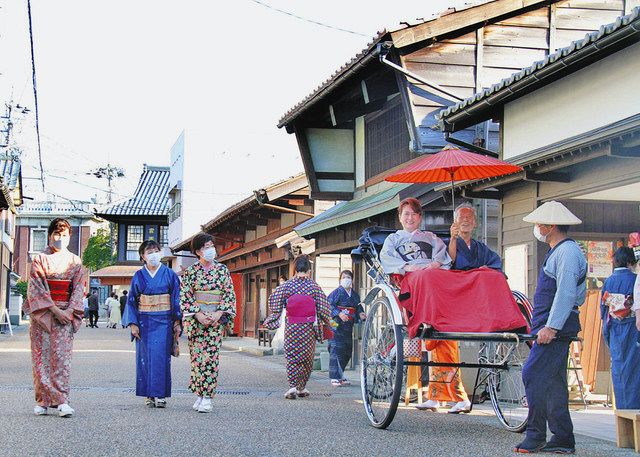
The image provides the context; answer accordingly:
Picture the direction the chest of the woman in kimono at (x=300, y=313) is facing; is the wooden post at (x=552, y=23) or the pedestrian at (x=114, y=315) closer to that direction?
the pedestrian

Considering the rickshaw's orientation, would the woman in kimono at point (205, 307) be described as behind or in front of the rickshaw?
behind

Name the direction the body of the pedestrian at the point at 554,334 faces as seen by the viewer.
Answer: to the viewer's left

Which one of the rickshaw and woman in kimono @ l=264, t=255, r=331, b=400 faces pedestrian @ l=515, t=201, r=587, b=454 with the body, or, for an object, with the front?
the rickshaw

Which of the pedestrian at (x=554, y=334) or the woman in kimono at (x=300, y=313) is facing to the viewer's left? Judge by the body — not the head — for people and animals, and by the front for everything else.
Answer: the pedestrian

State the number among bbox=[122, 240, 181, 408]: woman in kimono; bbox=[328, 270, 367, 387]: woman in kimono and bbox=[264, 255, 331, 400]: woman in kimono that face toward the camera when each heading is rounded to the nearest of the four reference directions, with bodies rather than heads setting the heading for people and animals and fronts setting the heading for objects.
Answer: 2

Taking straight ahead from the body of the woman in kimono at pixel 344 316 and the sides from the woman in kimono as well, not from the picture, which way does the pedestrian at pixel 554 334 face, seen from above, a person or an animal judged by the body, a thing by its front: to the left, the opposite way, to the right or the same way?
to the right

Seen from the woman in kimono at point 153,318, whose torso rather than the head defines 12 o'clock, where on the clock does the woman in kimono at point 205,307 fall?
the woman in kimono at point 205,307 is roughly at 9 o'clock from the woman in kimono at point 153,318.

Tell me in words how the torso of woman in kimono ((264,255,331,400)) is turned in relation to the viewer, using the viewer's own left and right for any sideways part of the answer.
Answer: facing away from the viewer

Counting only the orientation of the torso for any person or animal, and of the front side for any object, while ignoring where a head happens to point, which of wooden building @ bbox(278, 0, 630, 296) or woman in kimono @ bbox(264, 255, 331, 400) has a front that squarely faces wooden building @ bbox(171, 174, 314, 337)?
the woman in kimono

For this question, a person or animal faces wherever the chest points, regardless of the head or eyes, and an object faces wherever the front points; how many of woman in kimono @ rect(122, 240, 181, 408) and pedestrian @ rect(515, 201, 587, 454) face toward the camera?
1

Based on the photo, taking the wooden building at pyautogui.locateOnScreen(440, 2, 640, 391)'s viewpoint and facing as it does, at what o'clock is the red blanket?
The red blanket is roughly at 11 o'clock from the wooden building.
